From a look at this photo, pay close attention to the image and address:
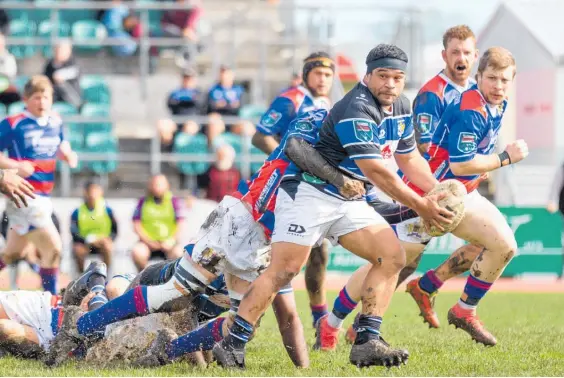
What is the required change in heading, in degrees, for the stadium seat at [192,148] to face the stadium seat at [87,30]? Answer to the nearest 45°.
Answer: approximately 135° to its right

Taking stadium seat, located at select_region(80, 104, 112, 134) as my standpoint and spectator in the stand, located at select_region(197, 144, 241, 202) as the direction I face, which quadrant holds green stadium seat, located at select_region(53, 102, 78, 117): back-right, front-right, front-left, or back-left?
back-right

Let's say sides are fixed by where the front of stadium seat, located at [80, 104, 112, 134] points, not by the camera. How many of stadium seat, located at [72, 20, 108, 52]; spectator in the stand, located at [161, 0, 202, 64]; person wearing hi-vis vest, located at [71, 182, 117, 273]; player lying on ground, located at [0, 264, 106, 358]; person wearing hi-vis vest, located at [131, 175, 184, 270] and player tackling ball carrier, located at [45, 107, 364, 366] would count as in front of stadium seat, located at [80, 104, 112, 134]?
4

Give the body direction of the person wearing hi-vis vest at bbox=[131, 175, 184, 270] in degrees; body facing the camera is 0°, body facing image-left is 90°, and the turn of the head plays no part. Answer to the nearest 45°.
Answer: approximately 0°

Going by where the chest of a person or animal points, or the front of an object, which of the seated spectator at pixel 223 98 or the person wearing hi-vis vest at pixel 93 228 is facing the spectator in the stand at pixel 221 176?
the seated spectator

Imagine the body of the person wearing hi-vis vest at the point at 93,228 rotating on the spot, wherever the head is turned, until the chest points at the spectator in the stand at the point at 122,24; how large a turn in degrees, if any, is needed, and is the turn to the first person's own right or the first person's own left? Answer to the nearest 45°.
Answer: approximately 180°

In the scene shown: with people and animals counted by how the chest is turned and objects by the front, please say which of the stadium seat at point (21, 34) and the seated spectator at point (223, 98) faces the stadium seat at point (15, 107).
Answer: the stadium seat at point (21, 34)

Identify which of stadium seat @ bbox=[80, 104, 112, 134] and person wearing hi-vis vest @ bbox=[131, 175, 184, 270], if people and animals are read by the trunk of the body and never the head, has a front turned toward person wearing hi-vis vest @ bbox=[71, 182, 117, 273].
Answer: the stadium seat

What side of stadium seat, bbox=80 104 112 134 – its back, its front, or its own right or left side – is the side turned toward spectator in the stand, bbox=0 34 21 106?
right

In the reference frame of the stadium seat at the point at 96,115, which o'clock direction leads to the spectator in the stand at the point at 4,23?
The spectator in the stand is roughly at 5 o'clock from the stadium seat.
